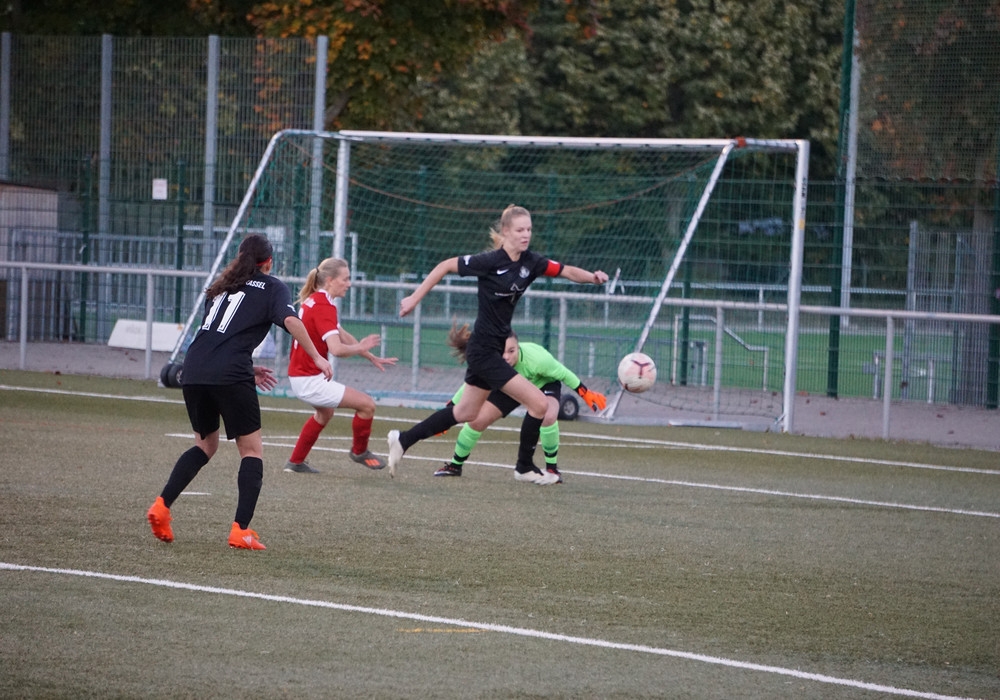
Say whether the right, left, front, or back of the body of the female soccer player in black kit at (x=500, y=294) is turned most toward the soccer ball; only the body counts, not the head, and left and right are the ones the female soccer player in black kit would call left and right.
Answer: left

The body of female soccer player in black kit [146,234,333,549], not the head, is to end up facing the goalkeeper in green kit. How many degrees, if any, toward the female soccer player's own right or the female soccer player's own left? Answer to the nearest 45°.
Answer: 0° — they already face them

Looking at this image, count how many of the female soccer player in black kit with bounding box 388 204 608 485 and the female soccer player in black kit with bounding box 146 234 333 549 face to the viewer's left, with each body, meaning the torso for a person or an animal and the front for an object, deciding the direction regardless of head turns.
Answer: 0

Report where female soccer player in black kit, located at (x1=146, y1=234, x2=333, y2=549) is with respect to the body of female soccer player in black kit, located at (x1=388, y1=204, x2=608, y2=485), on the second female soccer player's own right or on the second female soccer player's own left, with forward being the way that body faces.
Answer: on the second female soccer player's own right

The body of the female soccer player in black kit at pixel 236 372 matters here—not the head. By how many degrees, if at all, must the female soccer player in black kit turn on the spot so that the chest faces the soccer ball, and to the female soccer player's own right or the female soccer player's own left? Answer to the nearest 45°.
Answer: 0° — they already face it

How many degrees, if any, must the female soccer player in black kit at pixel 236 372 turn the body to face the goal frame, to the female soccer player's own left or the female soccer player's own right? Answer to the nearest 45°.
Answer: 0° — they already face it

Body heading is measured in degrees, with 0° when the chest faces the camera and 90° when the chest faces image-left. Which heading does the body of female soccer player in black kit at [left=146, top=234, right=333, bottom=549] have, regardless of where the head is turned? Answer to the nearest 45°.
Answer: approximately 225°

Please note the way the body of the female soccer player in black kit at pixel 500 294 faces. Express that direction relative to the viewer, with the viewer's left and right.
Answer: facing the viewer and to the right of the viewer

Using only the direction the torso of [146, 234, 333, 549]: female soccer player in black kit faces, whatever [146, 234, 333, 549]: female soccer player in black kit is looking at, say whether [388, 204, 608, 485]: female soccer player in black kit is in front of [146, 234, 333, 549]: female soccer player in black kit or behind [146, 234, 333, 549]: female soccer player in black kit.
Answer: in front

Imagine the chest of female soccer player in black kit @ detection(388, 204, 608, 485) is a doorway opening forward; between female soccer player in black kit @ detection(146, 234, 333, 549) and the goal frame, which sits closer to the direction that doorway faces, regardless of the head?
the female soccer player in black kit
